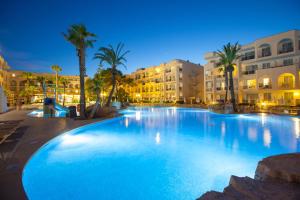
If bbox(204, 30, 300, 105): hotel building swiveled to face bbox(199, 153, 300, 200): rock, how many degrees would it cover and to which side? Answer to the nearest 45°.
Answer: approximately 45° to its left

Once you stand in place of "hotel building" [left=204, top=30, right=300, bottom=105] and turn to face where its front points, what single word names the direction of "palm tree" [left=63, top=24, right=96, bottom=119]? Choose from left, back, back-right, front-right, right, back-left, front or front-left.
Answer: front

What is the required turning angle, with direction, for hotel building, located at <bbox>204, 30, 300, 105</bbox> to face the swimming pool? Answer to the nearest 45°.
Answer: approximately 45° to its left

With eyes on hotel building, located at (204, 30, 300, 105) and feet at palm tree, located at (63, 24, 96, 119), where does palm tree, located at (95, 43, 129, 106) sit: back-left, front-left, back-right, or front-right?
front-left

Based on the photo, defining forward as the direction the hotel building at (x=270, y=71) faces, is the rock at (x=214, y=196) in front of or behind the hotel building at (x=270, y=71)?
in front

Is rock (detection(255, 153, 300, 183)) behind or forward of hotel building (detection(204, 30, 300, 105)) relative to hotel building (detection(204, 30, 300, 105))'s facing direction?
forward

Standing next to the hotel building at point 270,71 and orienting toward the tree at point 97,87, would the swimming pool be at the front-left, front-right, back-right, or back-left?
front-left

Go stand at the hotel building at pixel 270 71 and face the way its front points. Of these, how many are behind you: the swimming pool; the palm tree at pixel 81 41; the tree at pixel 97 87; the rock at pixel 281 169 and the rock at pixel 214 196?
0

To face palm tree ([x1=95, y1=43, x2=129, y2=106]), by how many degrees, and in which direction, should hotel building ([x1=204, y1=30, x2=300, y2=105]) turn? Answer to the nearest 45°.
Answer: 0° — it already faces it

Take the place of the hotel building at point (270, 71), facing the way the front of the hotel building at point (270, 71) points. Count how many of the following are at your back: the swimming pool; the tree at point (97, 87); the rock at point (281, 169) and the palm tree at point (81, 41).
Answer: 0

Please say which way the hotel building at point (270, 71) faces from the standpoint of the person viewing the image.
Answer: facing the viewer and to the left of the viewer

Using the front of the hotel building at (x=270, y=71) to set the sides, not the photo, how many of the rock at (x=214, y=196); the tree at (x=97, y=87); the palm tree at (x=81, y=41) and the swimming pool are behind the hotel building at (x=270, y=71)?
0
